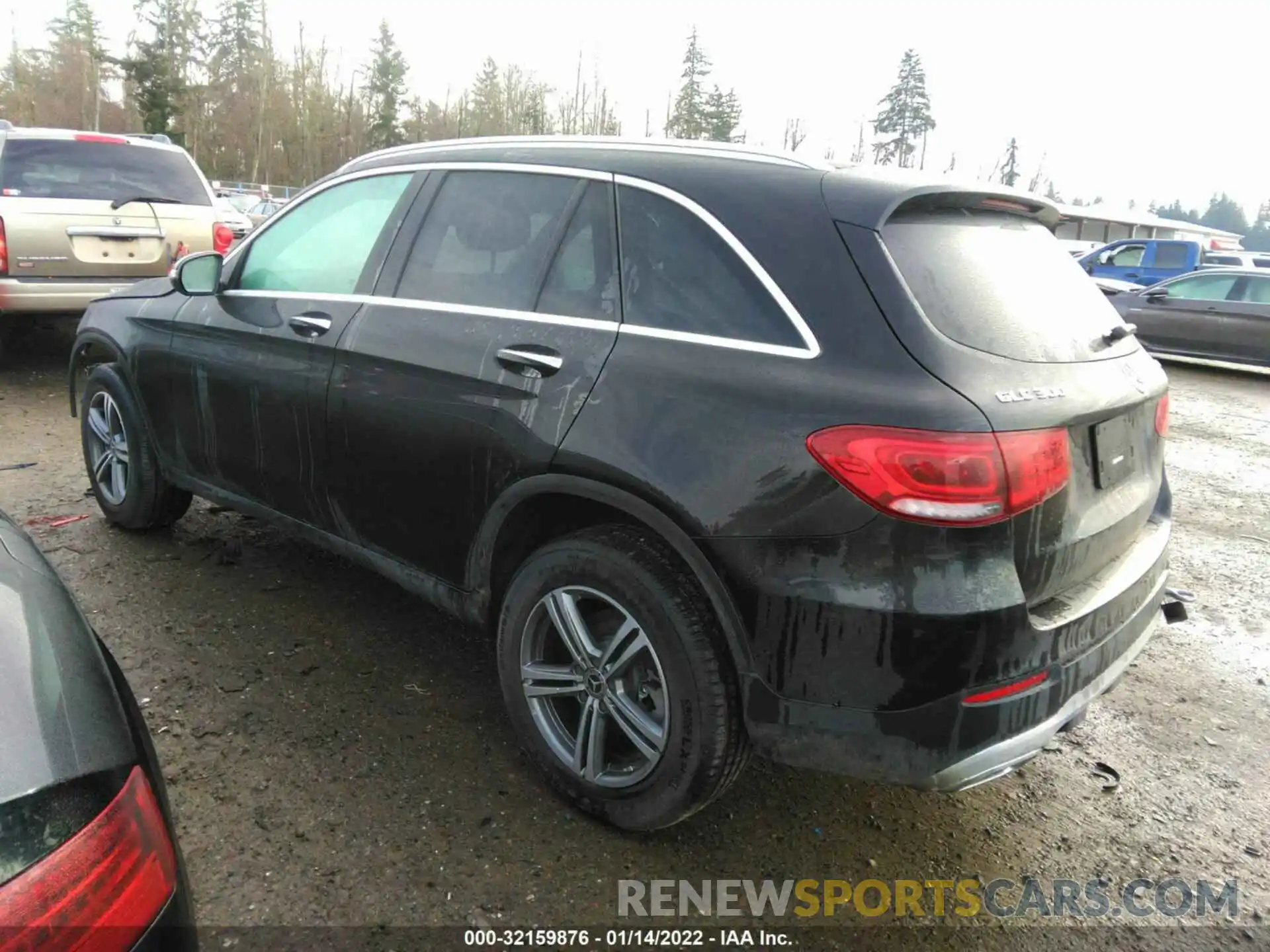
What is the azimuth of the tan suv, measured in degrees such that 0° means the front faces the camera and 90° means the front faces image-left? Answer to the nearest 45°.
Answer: approximately 180°

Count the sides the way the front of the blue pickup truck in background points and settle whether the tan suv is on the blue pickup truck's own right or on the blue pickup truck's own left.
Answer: on the blue pickup truck's own left

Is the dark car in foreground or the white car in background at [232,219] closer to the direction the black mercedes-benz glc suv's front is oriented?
the white car in background

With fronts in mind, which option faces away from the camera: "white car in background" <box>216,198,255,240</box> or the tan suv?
the tan suv

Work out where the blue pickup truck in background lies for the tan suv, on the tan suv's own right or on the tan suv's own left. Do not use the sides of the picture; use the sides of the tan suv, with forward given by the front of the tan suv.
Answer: on the tan suv's own right

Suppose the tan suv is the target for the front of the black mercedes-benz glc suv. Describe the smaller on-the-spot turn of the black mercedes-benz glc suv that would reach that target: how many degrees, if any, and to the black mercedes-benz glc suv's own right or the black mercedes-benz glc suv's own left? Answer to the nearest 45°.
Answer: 0° — it already faces it

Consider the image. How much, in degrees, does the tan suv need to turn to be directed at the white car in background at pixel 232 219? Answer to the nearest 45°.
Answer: approximately 45° to its right

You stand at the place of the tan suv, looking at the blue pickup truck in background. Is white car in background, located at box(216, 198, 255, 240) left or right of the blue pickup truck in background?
left

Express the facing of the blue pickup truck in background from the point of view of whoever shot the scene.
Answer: facing to the left of the viewer

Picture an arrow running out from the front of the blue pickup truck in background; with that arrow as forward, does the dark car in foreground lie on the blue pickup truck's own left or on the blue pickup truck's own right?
on the blue pickup truck's own left

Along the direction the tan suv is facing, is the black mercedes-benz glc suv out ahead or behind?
behind

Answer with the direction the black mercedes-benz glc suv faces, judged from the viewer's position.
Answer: facing away from the viewer and to the left of the viewer

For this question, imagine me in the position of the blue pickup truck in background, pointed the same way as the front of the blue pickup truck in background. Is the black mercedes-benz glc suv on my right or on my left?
on my left
